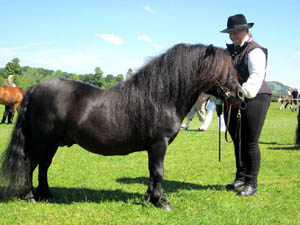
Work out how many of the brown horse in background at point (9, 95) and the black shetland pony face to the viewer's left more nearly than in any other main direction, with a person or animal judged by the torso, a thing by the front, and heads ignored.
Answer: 1

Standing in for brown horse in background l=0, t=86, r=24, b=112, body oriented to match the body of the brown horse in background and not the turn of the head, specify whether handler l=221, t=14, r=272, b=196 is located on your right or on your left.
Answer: on your left

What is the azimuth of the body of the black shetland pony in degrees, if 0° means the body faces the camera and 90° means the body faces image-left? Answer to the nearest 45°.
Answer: approximately 270°

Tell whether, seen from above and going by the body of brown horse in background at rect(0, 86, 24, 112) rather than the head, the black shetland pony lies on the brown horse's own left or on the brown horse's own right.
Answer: on the brown horse's own left

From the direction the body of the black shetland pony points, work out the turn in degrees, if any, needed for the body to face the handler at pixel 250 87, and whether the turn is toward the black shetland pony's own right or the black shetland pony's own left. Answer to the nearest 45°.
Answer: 0° — it already faces them

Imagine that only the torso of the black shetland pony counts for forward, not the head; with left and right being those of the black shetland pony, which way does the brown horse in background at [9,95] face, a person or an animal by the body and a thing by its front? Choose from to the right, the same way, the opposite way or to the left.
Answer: the opposite way

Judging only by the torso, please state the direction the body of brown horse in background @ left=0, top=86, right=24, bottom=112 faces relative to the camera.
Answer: to the viewer's left

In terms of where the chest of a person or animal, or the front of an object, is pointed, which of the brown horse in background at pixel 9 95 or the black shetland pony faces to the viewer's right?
the black shetland pony
